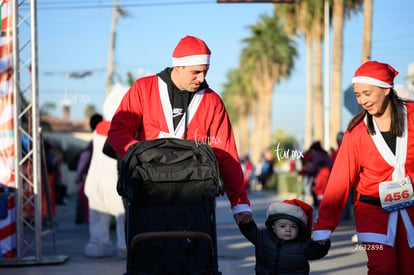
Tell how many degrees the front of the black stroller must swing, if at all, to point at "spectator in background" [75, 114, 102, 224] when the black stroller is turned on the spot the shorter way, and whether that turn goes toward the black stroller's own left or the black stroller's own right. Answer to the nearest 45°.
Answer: approximately 180°

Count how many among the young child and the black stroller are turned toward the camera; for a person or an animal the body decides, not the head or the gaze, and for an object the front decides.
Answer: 2

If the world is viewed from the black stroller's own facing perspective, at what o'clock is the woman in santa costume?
The woman in santa costume is roughly at 9 o'clock from the black stroller.

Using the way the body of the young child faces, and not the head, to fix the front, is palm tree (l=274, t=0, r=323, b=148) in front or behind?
behind

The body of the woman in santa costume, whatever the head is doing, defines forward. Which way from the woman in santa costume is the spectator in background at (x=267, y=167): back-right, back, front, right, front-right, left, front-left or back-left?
back

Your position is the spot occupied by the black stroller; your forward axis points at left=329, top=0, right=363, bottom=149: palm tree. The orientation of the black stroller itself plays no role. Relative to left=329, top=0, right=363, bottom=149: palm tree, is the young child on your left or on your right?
right
